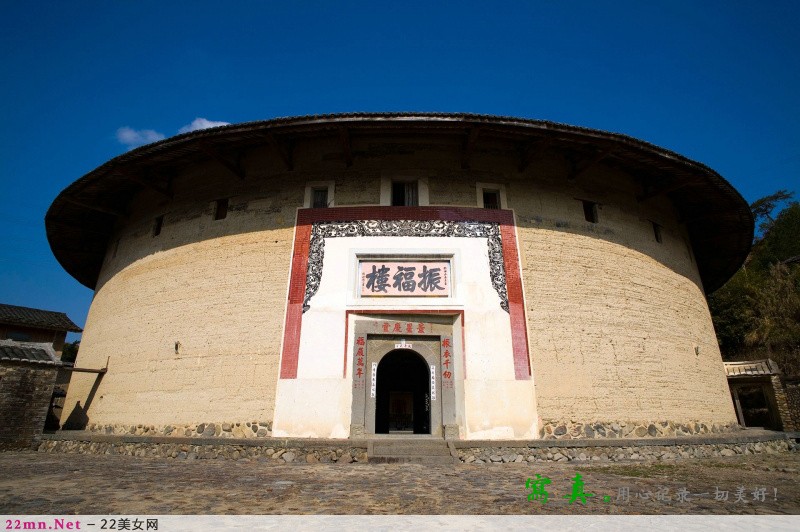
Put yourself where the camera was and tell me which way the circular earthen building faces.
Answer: facing the viewer

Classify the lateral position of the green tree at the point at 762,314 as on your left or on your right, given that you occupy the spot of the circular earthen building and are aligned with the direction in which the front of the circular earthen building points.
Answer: on your left
